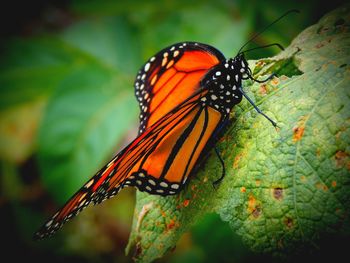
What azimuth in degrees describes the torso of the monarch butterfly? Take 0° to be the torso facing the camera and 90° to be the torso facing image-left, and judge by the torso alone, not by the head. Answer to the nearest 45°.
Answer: approximately 270°
